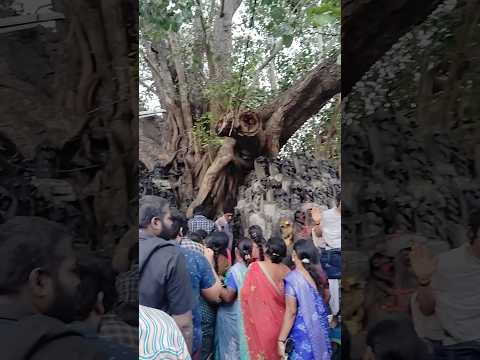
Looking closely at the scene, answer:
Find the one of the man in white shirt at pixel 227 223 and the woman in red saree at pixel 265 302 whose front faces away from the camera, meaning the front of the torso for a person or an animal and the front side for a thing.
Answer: the woman in red saree

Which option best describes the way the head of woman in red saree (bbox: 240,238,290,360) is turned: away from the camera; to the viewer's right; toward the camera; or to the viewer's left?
away from the camera

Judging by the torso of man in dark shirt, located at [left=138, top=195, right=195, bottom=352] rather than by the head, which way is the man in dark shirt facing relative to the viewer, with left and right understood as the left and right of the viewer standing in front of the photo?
facing away from the viewer and to the right of the viewer

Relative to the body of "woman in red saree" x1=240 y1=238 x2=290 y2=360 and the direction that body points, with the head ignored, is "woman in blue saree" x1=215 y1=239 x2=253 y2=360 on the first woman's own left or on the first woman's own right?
on the first woman's own left

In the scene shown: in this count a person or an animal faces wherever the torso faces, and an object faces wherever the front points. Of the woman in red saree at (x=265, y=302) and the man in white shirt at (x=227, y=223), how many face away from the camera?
1

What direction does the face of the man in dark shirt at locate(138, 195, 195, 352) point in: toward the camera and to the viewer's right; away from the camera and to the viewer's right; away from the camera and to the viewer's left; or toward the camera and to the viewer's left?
away from the camera and to the viewer's right

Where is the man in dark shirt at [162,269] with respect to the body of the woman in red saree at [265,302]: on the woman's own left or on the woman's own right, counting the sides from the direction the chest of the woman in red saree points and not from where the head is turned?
on the woman's own left

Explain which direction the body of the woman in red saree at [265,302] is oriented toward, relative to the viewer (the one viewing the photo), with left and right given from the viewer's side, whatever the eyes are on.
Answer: facing away from the viewer
